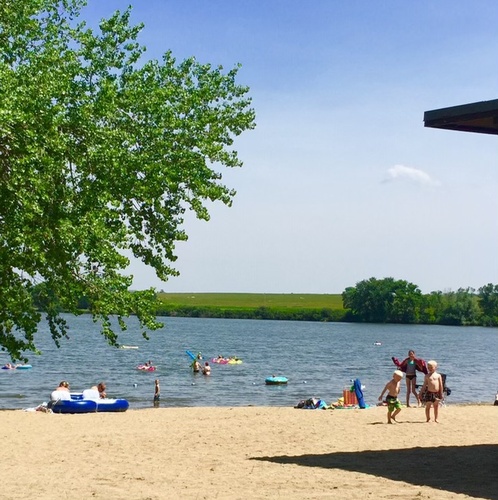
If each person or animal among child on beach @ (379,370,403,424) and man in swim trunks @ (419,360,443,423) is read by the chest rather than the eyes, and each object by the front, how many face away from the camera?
0

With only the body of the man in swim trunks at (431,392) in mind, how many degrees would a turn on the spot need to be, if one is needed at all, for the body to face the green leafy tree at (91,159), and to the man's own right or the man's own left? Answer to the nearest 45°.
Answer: approximately 45° to the man's own right

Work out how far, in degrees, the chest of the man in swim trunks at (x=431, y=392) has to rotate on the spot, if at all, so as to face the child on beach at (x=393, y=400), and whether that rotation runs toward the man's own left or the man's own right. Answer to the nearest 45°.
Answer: approximately 90° to the man's own right

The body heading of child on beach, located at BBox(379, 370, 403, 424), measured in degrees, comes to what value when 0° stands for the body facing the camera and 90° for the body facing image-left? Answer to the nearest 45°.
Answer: approximately 315°

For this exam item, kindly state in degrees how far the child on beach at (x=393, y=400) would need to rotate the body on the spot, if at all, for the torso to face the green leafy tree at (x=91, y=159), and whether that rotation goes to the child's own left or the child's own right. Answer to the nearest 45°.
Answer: approximately 90° to the child's own right

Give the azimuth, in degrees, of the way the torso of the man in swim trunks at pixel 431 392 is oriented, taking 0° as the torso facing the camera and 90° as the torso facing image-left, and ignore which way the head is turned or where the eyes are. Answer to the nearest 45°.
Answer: approximately 0°
